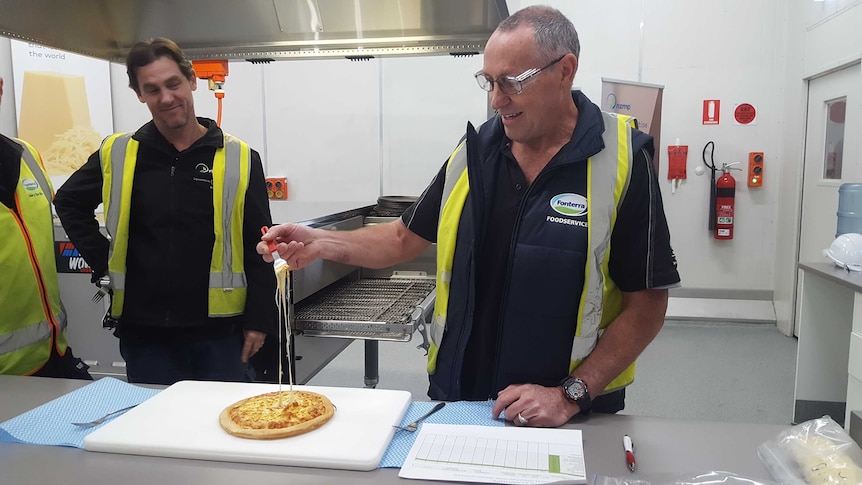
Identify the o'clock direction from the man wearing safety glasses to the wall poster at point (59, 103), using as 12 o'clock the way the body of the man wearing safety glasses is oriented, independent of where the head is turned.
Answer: The wall poster is roughly at 3 o'clock from the man wearing safety glasses.

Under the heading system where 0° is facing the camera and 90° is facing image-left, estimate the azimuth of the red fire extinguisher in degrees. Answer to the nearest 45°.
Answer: approximately 0°

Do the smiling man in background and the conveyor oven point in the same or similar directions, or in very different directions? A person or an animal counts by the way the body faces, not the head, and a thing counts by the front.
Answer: same or similar directions

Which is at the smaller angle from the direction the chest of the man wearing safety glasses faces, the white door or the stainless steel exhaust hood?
the stainless steel exhaust hood

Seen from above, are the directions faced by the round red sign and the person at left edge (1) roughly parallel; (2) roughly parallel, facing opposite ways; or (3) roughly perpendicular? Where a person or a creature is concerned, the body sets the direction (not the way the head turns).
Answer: roughly perpendicular

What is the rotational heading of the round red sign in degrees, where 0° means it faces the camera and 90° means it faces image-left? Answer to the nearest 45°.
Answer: approximately 0°

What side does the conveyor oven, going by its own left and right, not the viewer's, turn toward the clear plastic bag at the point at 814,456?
front

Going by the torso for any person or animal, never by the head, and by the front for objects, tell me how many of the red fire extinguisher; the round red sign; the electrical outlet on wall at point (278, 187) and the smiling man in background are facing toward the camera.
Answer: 4

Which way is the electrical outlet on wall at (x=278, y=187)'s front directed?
toward the camera

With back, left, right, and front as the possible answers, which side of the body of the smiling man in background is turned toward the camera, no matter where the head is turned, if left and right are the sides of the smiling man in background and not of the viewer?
front

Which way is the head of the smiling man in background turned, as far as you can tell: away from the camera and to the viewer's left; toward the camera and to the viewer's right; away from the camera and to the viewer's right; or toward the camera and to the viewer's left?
toward the camera and to the viewer's right

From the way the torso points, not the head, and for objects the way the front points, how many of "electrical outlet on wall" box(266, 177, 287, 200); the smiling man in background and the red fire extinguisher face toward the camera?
3

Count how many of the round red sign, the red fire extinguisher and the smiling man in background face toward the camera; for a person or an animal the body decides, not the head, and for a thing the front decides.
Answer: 3

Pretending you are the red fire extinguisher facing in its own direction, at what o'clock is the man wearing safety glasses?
The man wearing safety glasses is roughly at 12 o'clock from the red fire extinguisher.

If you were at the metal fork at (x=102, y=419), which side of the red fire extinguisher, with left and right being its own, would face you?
front

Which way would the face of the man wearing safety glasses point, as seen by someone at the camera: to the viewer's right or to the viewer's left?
to the viewer's left

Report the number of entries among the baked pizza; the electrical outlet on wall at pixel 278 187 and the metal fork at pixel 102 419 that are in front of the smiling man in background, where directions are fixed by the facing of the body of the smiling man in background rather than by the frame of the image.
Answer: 2
